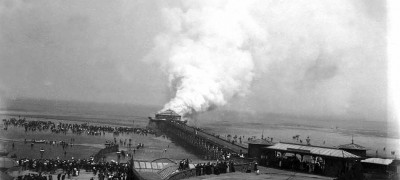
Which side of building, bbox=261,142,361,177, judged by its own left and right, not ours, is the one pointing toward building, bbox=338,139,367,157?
back

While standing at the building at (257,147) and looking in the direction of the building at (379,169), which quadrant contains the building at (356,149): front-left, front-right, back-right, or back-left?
front-left

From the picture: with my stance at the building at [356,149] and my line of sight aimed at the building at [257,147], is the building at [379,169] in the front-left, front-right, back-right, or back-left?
back-left

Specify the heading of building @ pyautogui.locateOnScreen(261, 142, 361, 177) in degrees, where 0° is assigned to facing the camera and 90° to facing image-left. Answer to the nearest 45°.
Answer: approximately 45°

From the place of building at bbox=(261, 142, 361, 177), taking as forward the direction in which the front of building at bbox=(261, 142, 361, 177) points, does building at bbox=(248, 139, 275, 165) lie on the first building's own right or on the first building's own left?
on the first building's own right

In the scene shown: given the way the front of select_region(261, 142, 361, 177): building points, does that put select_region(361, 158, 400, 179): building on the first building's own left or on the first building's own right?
on the first building's own left
